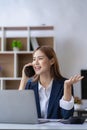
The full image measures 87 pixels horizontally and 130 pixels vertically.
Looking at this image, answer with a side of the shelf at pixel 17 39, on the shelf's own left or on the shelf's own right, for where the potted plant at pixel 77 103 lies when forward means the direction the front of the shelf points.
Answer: on the shelf's own left

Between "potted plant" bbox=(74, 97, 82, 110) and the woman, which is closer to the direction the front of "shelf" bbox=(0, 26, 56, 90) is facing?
the woman

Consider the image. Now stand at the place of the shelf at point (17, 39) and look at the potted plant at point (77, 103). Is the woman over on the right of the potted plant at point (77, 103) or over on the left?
right

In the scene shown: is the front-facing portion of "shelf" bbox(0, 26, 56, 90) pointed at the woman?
yes

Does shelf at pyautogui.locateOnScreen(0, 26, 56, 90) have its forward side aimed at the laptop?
yes

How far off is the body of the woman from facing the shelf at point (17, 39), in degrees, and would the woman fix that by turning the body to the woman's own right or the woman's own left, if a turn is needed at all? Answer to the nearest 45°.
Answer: approximately 135° to the woman's own right

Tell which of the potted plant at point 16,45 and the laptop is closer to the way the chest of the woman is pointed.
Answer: the laptop

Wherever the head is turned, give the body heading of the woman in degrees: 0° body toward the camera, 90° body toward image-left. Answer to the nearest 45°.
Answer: approximately 45°

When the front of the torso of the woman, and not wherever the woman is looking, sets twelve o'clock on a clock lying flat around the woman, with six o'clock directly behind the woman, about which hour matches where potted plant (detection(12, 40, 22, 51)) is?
The potted plant is roughly at 4 o'clock from the woman.
